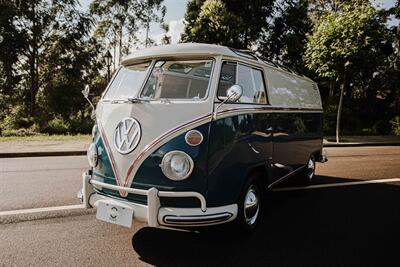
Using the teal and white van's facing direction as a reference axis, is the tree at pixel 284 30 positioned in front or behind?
behind

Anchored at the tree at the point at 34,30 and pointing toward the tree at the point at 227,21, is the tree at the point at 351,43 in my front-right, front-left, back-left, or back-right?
front-right

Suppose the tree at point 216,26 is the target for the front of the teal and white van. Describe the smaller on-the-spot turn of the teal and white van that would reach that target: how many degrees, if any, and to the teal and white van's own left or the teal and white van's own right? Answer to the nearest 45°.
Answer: approximately 135° to the teal and white van's own right

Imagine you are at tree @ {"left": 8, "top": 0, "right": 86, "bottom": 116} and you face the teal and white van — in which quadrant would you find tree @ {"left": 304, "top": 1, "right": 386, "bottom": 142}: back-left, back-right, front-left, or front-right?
front-left

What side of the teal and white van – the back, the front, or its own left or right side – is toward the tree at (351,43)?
back

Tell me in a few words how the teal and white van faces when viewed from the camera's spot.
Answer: facing the viewer and to the left of the viewer

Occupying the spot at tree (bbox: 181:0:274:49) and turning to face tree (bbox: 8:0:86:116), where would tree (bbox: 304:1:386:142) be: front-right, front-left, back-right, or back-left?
back-left

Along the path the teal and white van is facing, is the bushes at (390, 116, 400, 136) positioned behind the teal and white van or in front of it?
behind

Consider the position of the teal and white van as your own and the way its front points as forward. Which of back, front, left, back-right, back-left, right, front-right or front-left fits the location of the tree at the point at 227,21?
back-right

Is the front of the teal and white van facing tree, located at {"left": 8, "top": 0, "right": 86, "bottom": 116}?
no

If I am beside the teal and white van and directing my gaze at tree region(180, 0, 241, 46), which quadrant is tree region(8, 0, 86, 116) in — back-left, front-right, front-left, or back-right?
front-left
